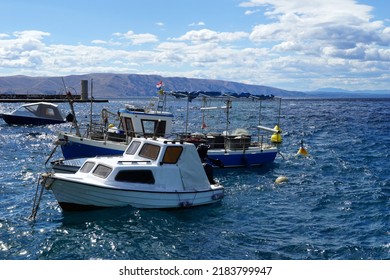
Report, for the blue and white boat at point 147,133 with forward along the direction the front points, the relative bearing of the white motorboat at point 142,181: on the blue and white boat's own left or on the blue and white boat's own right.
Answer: on the blue and white boat's own left

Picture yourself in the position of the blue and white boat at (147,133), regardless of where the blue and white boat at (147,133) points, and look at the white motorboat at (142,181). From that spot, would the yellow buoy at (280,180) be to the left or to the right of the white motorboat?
left

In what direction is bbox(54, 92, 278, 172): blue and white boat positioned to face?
to the viewer's left

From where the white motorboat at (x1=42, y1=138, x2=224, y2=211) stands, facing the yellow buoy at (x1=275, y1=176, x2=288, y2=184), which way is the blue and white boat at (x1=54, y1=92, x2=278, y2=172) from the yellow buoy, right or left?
left

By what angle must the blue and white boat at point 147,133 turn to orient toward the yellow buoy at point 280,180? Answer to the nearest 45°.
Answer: approximately 135° to its left
